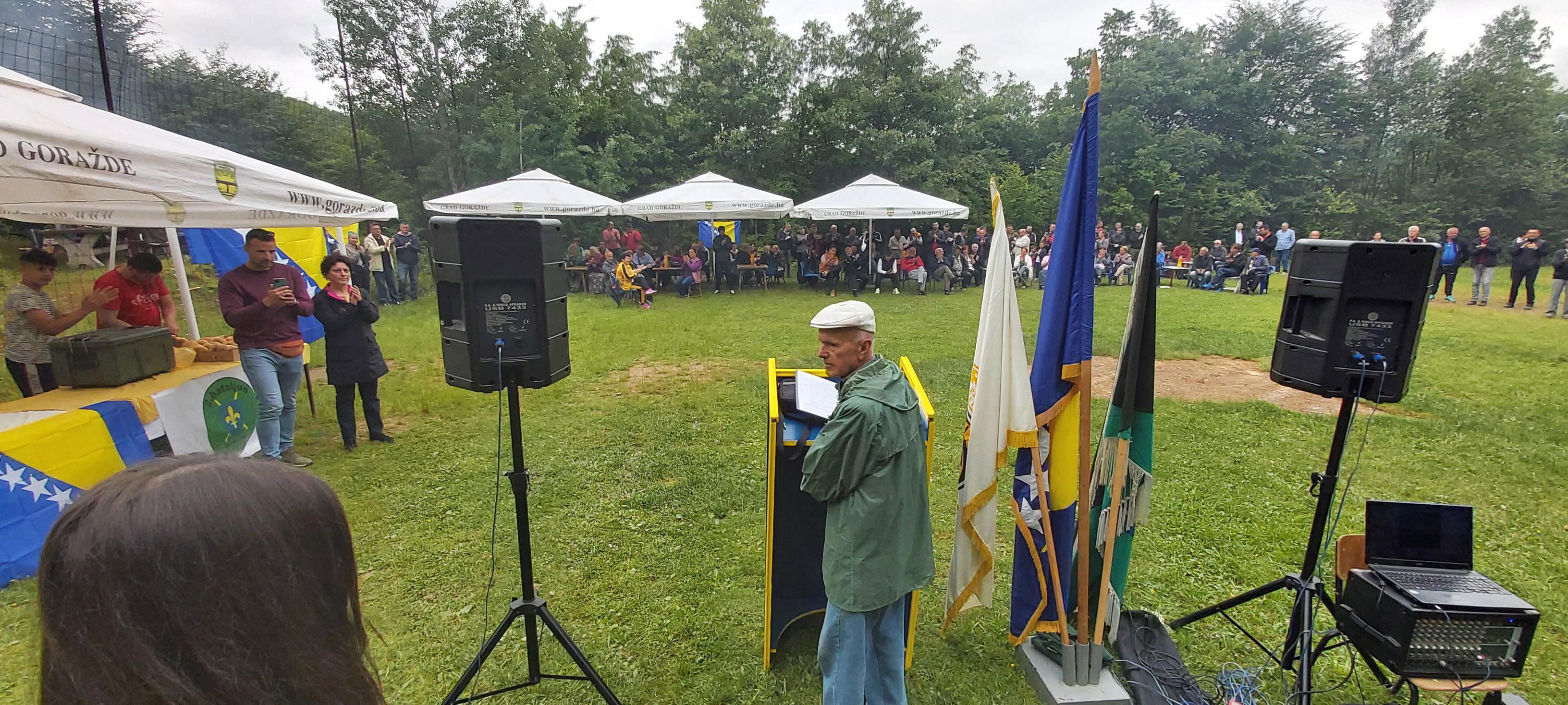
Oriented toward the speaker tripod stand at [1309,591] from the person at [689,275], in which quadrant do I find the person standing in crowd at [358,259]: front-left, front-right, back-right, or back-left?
front-right

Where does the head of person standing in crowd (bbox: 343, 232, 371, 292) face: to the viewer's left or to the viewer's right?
to the viewer's right

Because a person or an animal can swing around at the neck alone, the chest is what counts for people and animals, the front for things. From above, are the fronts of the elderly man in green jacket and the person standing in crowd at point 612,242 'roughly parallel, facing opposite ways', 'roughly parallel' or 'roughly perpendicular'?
roughly parallel, facing opposite ways

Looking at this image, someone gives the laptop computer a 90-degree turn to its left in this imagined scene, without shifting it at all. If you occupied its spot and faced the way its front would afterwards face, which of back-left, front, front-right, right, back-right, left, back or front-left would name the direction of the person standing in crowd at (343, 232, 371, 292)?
back-left

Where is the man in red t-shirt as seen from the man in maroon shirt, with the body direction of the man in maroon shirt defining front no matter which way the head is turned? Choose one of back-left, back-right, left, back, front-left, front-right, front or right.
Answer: back

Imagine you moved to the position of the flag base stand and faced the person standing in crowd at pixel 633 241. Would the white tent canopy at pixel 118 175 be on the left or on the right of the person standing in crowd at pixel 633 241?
left

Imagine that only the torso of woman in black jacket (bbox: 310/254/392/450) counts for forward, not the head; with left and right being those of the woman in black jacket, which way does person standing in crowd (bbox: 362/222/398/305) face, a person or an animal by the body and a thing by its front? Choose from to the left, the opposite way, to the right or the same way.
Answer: the same way

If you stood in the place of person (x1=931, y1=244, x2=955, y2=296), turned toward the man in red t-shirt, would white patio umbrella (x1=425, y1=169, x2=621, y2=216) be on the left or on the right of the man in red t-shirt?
right

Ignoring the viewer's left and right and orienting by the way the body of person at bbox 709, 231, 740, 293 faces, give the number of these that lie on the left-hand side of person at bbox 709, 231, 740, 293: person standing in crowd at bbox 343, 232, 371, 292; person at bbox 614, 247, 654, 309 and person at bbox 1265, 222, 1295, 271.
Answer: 1

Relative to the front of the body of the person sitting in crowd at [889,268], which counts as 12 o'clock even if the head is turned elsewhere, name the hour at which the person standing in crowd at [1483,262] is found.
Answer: the person standing in crowd at [1483,262] is roughly at 9 o'clock from the person sitting in crowd at [889,268].

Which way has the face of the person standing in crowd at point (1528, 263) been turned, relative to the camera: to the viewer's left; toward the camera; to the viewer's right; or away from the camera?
toward the camera

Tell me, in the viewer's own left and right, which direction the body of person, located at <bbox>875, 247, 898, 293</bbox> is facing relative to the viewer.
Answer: facing the viewer

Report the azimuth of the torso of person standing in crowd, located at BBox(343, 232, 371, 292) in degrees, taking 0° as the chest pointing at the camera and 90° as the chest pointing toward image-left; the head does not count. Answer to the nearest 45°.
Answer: approximately 315°

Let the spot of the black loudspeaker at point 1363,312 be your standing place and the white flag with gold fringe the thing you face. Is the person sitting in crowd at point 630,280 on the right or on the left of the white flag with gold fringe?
right

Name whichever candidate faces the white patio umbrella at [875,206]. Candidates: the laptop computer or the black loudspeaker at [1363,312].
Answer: the black loudspeaker

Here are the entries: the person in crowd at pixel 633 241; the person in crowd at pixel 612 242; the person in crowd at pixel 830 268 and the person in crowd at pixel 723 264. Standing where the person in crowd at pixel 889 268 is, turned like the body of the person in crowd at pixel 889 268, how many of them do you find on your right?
4

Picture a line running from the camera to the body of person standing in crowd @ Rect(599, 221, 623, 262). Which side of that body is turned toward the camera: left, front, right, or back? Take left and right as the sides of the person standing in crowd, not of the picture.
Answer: front

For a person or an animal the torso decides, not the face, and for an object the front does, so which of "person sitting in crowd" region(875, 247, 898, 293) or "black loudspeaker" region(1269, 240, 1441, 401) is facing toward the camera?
the person sitting in crowd
